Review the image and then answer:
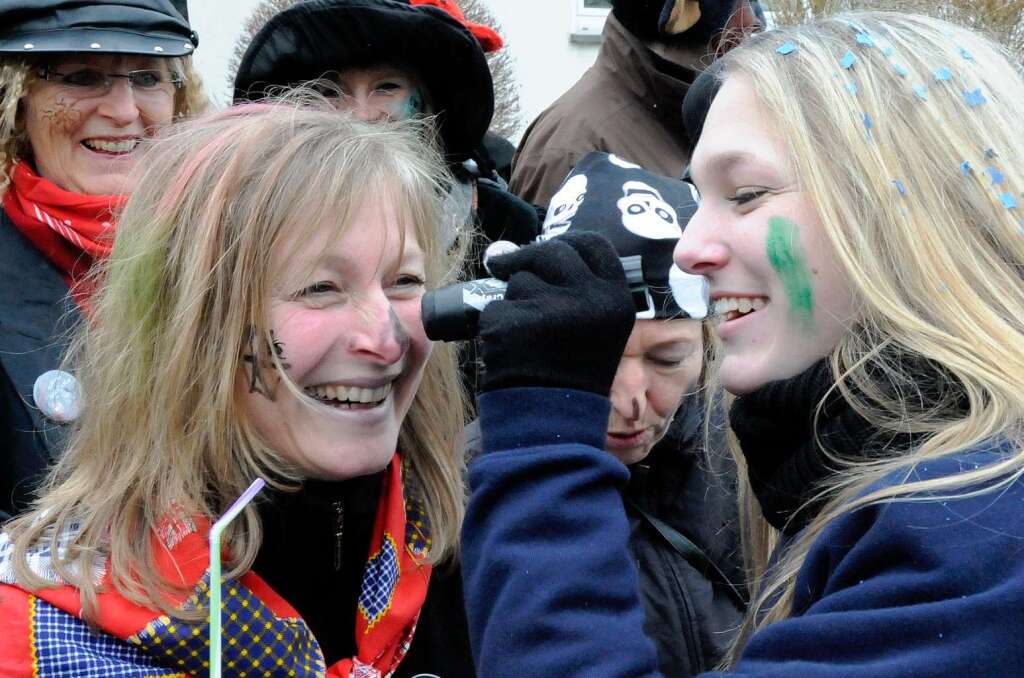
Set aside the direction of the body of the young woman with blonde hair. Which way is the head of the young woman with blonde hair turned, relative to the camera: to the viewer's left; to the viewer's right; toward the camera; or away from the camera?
to the viewer's left

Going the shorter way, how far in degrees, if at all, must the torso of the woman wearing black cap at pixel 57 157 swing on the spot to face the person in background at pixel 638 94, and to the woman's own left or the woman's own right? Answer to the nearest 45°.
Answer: approximately 45° to the woman's own left

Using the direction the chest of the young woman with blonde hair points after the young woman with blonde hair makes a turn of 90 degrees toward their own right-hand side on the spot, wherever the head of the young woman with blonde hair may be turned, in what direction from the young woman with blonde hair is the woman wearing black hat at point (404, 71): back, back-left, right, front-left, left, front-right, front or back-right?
front-left

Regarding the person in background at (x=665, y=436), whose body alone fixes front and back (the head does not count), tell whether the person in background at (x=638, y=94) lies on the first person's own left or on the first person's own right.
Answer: on the first person's own right

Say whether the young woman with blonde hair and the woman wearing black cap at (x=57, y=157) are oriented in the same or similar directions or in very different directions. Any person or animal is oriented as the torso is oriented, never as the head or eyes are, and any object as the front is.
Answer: very different directions

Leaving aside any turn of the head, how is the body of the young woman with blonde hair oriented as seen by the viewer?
to the viewer's left

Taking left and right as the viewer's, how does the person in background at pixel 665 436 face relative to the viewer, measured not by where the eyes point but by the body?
facing the viewer and to the left of the viewer

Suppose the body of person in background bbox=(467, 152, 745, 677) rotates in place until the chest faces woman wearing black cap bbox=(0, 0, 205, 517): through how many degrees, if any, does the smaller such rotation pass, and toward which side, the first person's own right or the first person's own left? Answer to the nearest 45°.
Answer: approximately 45° to the first person's own right

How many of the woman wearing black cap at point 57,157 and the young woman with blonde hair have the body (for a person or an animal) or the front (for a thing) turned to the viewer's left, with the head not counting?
1

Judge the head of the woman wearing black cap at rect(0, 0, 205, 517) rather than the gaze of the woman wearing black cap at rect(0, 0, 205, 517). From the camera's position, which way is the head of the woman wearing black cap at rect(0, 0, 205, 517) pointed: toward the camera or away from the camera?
toward the camera
